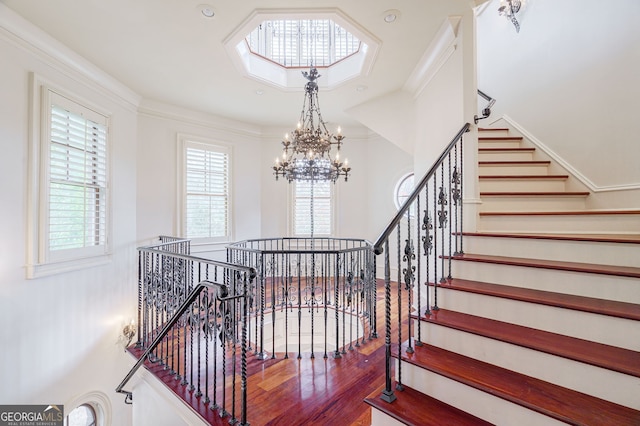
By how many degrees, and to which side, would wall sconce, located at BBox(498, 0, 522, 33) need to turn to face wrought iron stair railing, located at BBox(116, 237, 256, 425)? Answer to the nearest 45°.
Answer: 0° — it already faces it

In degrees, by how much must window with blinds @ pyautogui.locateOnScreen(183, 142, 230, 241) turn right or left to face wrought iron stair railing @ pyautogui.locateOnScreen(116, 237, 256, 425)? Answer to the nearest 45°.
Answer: approximately 45° to its right

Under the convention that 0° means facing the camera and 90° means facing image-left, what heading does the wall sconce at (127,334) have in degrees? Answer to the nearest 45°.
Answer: approximately 315°

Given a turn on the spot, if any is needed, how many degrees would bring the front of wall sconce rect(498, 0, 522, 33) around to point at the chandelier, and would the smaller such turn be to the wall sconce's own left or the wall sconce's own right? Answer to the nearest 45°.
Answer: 0° — it already faces it

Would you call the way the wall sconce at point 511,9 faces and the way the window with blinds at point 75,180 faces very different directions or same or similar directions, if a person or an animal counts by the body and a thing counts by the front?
very different directions
